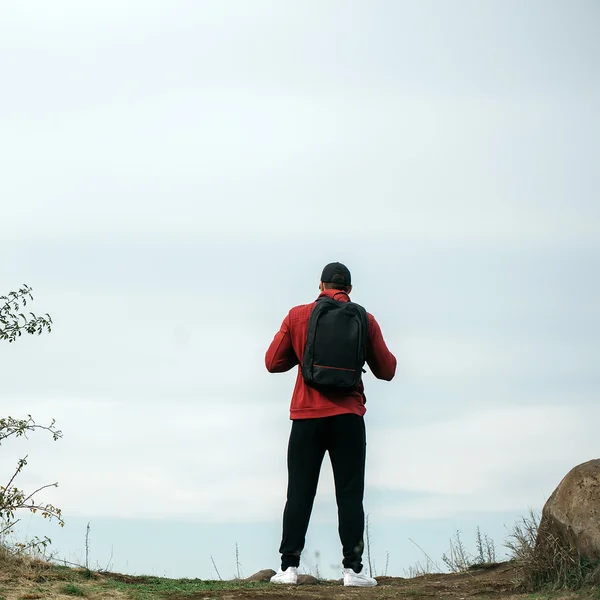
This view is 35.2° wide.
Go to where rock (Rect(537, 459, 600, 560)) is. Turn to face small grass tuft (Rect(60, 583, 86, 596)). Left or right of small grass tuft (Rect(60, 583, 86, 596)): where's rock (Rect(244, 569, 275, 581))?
right

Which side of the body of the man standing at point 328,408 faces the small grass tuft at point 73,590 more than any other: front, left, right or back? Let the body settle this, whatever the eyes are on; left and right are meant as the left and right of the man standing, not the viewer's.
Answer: left

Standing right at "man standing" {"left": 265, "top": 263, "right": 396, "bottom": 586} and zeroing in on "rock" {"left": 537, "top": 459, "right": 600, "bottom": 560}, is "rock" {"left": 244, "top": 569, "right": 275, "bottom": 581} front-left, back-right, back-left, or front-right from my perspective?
back-left

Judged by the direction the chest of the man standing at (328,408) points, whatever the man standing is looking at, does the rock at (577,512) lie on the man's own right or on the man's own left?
on the man's own right

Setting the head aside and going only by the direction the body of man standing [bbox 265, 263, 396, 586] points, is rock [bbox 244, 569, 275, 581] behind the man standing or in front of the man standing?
in front

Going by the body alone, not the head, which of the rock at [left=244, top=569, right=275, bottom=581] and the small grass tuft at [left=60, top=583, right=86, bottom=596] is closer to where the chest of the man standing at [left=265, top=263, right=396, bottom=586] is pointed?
the rock

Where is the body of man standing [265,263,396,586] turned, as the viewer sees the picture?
away from the camera

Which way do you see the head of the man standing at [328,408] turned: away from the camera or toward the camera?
away from the camera
